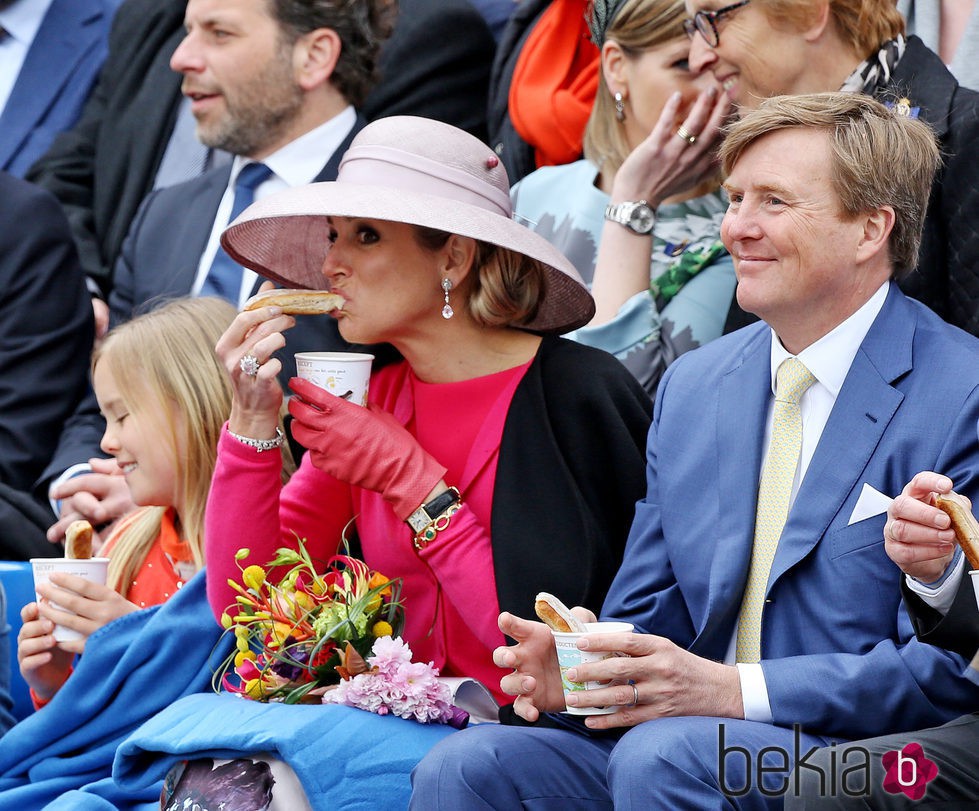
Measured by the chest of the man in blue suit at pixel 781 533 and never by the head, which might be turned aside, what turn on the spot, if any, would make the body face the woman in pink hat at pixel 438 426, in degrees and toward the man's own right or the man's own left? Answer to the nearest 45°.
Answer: approximately 90° to the man's own right

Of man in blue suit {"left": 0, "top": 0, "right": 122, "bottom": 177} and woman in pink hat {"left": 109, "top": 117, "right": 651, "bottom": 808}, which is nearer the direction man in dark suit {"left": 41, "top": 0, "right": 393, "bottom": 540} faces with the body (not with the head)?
the woman in pink hat

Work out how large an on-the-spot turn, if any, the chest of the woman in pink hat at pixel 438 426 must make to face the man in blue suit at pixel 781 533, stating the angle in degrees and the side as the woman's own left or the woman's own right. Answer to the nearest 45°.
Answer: approximately 90° to the woman's own left

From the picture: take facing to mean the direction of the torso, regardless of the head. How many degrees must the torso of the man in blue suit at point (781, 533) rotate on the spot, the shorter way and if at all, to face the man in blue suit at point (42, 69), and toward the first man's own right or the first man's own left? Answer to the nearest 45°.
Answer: approximately 90° to the first man's own right

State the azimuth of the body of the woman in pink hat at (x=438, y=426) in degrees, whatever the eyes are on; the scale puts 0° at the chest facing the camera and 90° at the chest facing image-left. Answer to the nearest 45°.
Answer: approximately 45°

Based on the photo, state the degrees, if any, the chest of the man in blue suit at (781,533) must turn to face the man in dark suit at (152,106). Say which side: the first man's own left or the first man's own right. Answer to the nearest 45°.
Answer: approximately 90° to the first man's own right

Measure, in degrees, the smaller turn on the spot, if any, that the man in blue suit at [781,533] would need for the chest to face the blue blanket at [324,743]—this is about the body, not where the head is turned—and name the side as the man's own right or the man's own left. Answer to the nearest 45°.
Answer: approximately 45° to the man's own right

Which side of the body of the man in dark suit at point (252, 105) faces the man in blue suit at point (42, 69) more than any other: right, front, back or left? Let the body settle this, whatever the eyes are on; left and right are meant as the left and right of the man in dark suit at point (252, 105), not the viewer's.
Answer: right

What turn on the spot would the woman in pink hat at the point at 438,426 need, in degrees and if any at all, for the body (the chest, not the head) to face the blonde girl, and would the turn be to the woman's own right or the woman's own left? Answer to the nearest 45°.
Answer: approximately 90° to the woman's own right

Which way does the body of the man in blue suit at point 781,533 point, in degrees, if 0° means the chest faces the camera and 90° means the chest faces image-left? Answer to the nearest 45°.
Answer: approximately 45°
